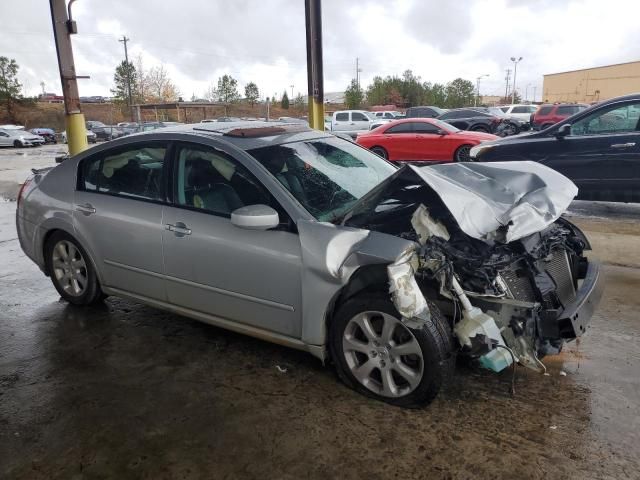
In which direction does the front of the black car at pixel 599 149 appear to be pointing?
to the viewer's left

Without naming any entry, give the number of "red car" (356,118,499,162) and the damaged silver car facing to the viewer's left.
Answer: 0

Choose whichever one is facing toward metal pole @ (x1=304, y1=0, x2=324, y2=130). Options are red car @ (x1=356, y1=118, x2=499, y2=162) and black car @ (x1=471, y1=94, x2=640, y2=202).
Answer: the black car

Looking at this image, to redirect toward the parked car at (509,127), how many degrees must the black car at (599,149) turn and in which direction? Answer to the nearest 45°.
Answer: approximately 90° to its right

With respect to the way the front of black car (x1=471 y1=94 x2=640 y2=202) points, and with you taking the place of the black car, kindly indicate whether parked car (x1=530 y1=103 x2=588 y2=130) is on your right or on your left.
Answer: on your right

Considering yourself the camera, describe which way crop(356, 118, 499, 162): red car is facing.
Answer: facing to the right of the viewer

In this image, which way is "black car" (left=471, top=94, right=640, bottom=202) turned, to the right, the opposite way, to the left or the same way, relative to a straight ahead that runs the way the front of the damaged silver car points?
the opposite way

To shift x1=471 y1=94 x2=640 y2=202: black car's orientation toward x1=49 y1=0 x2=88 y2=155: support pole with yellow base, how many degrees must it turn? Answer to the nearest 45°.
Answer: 0° — it already faces it

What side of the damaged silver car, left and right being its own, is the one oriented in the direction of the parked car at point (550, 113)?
left

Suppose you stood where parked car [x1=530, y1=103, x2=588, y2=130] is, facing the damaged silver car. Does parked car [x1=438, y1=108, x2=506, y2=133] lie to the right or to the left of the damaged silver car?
right

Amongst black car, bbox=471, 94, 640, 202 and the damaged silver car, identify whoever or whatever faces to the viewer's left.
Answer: the black car

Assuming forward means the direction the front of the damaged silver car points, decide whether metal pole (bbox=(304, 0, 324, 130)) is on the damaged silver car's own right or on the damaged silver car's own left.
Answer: on the damaged silver car's own left

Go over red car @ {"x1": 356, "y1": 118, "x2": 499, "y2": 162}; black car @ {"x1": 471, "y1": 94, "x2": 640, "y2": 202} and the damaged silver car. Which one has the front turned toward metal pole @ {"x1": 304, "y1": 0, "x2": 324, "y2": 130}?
the black car

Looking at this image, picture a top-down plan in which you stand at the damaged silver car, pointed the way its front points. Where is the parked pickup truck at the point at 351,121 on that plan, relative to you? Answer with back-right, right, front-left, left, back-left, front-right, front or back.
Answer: back-left

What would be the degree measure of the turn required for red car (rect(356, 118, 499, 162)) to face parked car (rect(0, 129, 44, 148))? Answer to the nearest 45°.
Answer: approximately 135° to its left

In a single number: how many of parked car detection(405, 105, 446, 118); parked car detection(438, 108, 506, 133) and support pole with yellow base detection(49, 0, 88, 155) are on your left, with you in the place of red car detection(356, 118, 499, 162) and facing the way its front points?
2

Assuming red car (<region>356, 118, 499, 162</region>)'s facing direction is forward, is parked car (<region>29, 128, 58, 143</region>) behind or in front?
behind

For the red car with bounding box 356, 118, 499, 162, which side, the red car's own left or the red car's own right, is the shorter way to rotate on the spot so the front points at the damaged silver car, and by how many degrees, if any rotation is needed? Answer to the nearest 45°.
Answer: approximately 90° to the red car's own right
